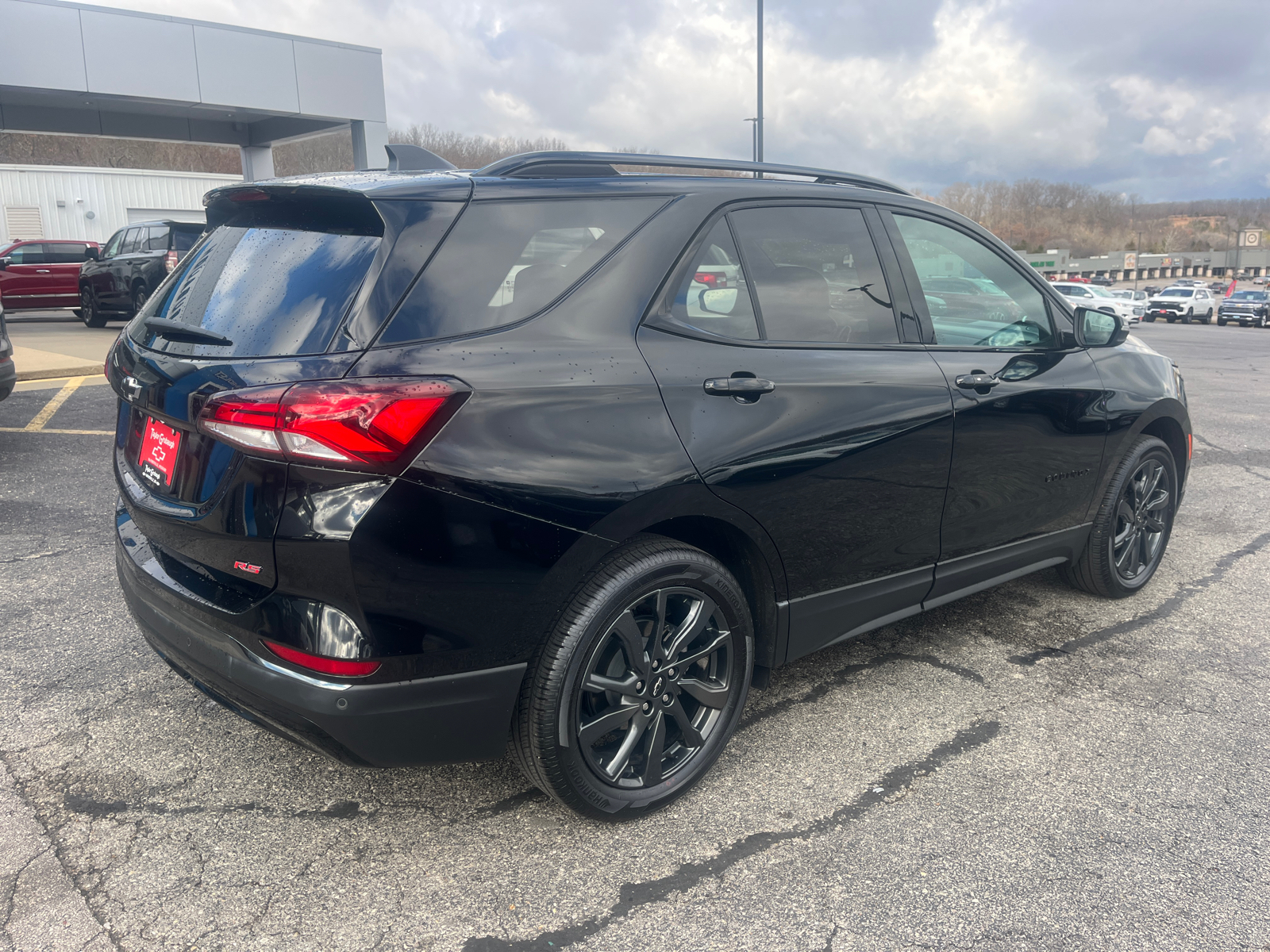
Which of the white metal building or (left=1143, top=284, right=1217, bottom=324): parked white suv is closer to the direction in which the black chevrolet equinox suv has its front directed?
the parked white suv

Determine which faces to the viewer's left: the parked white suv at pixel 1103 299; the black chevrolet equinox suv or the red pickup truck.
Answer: the red pickup truck

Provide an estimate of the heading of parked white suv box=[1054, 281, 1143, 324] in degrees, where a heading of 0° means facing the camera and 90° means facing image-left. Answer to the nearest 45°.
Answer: approximately 315°

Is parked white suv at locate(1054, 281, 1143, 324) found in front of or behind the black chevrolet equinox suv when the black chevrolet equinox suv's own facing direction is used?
in front

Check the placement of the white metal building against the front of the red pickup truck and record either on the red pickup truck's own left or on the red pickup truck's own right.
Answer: on the red pickup truck's own right

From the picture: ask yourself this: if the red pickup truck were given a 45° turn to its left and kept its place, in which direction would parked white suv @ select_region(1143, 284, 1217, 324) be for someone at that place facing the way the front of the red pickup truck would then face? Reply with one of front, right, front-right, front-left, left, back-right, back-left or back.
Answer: back-left

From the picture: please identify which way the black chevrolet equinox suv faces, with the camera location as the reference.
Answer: facing away from the viewer and to the right of the viewer

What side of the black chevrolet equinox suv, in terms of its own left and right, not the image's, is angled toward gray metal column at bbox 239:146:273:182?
left

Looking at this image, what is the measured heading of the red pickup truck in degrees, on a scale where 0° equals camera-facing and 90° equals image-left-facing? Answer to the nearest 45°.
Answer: approximately 90°

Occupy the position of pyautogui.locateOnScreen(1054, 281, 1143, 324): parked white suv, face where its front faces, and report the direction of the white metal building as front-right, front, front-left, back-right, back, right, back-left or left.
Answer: right

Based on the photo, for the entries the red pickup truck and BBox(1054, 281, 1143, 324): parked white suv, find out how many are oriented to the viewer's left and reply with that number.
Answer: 1

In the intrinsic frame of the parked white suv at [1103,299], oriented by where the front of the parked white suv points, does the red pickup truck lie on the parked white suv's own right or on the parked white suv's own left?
on the parked white suv's own right

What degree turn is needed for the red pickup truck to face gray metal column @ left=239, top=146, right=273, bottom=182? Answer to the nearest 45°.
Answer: approximately 135° to its right

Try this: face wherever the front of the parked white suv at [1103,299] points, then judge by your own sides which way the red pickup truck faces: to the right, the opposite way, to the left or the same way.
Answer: to the right

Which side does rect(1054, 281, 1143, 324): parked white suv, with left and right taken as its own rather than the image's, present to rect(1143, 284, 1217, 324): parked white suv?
left

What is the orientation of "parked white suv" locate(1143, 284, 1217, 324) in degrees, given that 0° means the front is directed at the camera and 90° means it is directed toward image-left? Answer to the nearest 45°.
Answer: approximately 45°

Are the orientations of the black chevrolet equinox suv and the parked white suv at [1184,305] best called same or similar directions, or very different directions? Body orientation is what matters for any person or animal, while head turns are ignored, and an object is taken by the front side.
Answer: very different directions
